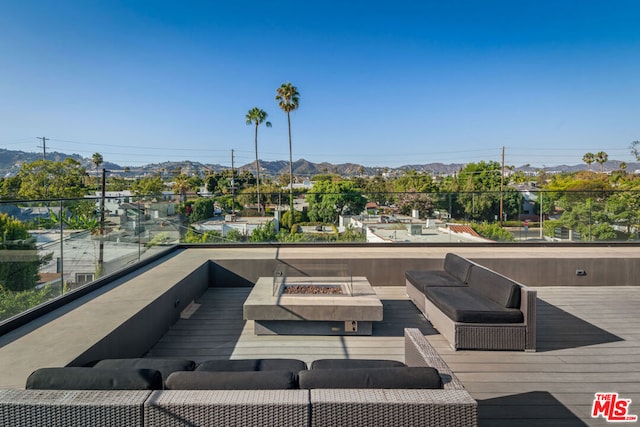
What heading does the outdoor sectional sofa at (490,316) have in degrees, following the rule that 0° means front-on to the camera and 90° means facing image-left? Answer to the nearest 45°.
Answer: approximately 90°

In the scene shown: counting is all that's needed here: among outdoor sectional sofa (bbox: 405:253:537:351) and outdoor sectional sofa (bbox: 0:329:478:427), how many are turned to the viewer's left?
1

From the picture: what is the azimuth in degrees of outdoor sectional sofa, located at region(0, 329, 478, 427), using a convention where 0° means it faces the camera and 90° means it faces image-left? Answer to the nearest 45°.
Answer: approximately 180°

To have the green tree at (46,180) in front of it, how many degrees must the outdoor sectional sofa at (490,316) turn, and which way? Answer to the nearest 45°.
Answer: approximately 45° to its right

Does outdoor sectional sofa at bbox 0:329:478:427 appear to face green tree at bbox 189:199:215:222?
yes

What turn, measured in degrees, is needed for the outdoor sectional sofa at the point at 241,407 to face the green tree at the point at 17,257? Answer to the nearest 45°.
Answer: approximately 45° to its left

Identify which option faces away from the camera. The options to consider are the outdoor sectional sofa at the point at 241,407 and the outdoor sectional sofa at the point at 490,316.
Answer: the outdoor sectional sofa at the point at 241,407
